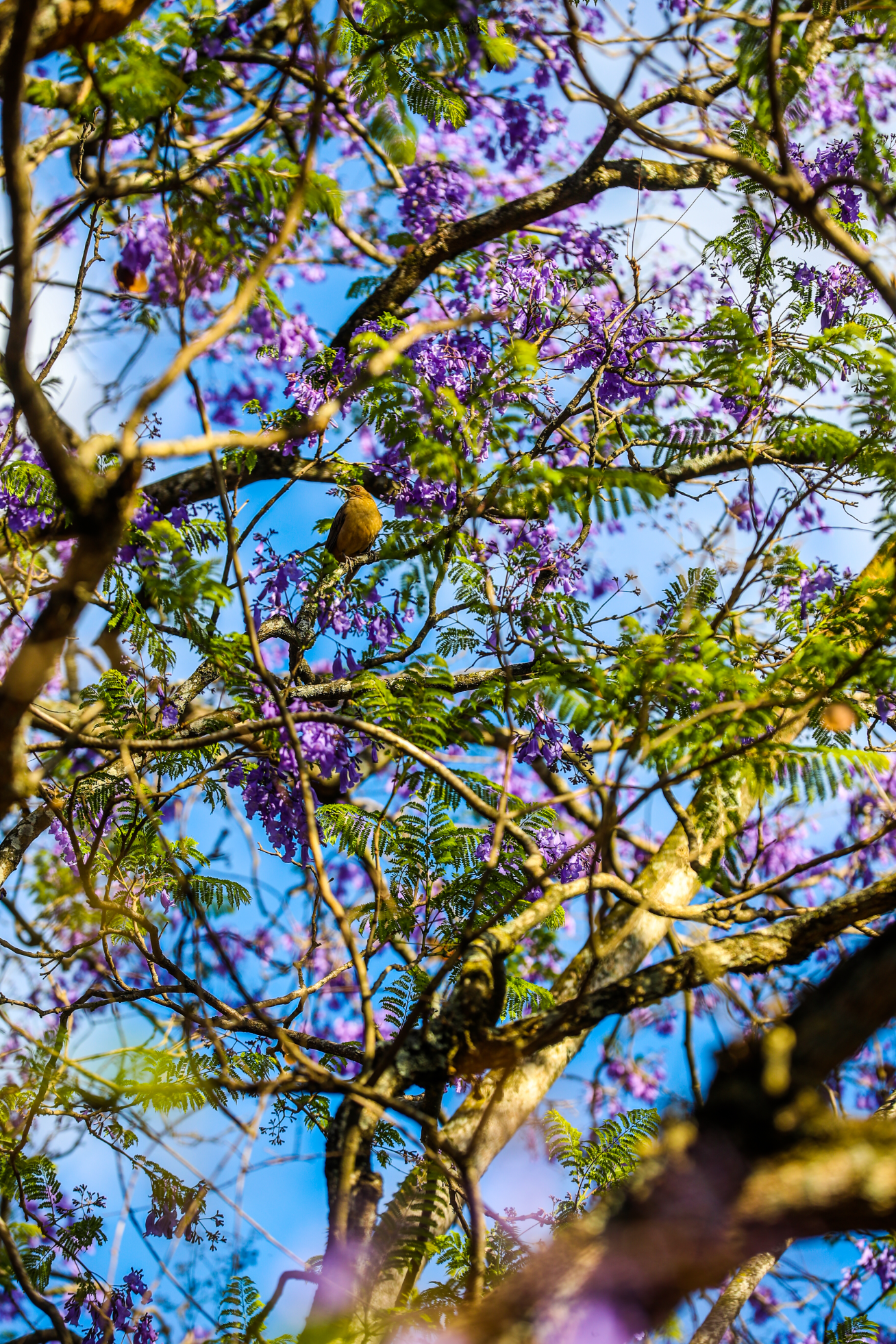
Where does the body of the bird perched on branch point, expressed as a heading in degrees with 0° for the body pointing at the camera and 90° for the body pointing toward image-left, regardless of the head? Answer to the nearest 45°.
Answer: approximately 315°
